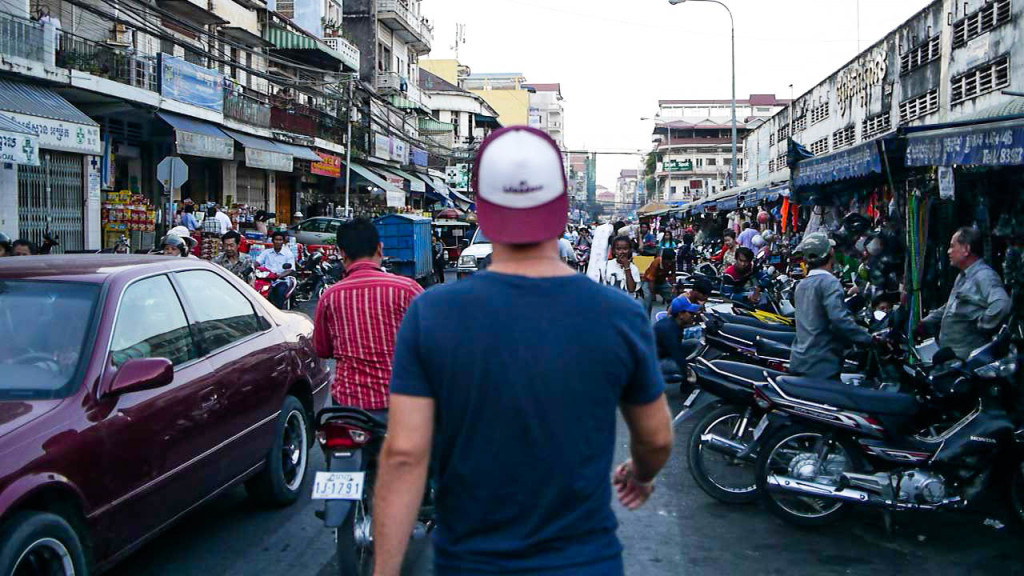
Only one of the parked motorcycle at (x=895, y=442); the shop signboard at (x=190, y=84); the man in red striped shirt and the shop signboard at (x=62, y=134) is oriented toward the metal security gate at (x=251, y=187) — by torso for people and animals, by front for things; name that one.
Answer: the man in red striped shirt

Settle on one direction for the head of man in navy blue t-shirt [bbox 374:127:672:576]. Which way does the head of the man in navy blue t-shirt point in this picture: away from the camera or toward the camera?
away from the camera

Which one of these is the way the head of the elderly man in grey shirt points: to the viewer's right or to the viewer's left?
to the viewer's left

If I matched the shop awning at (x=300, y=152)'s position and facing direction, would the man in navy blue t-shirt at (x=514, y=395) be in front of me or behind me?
in front

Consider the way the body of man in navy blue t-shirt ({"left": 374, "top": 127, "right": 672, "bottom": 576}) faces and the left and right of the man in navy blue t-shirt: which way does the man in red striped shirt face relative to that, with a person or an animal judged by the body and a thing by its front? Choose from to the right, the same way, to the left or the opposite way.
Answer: the same way

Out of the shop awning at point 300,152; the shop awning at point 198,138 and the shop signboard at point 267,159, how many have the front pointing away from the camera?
0

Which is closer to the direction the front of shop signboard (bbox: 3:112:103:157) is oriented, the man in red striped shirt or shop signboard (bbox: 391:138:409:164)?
the man in red striped shirt

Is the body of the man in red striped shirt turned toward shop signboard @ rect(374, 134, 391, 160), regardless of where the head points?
yes

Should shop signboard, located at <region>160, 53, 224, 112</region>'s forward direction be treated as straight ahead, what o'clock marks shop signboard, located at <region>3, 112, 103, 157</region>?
shop signboard, located at <region>3, 112, 103, 157</region> is roughly at 2 o'clock from shop signboard, located at <region>160, 53, 224, 112</region>.

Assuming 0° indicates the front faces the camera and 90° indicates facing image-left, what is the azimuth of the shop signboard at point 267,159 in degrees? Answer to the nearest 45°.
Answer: approximately 315°

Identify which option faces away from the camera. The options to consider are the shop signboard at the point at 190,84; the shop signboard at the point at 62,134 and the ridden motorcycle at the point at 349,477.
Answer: the ridden motorcycle

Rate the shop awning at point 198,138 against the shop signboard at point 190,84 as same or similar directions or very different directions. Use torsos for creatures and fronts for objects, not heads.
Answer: same or similar directions

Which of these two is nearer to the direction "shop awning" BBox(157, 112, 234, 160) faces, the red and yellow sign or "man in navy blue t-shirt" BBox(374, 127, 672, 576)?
the man in navy blue t-shirt

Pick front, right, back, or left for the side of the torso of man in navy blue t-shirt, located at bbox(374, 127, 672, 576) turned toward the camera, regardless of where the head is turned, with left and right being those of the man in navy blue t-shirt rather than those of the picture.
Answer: back
